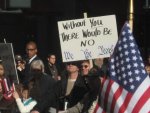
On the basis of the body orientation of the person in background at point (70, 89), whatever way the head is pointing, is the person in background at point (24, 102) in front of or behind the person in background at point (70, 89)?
in front

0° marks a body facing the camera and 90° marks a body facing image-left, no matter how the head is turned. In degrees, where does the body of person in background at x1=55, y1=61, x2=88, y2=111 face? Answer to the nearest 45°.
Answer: approximately 45°

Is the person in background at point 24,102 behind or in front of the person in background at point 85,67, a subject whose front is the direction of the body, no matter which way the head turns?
in front

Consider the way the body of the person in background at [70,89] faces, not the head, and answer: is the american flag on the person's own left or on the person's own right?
on the person's own left

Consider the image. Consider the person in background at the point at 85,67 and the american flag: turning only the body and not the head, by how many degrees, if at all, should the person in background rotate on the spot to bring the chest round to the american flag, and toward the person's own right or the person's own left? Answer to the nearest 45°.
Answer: approximately 45° to the person's own left
